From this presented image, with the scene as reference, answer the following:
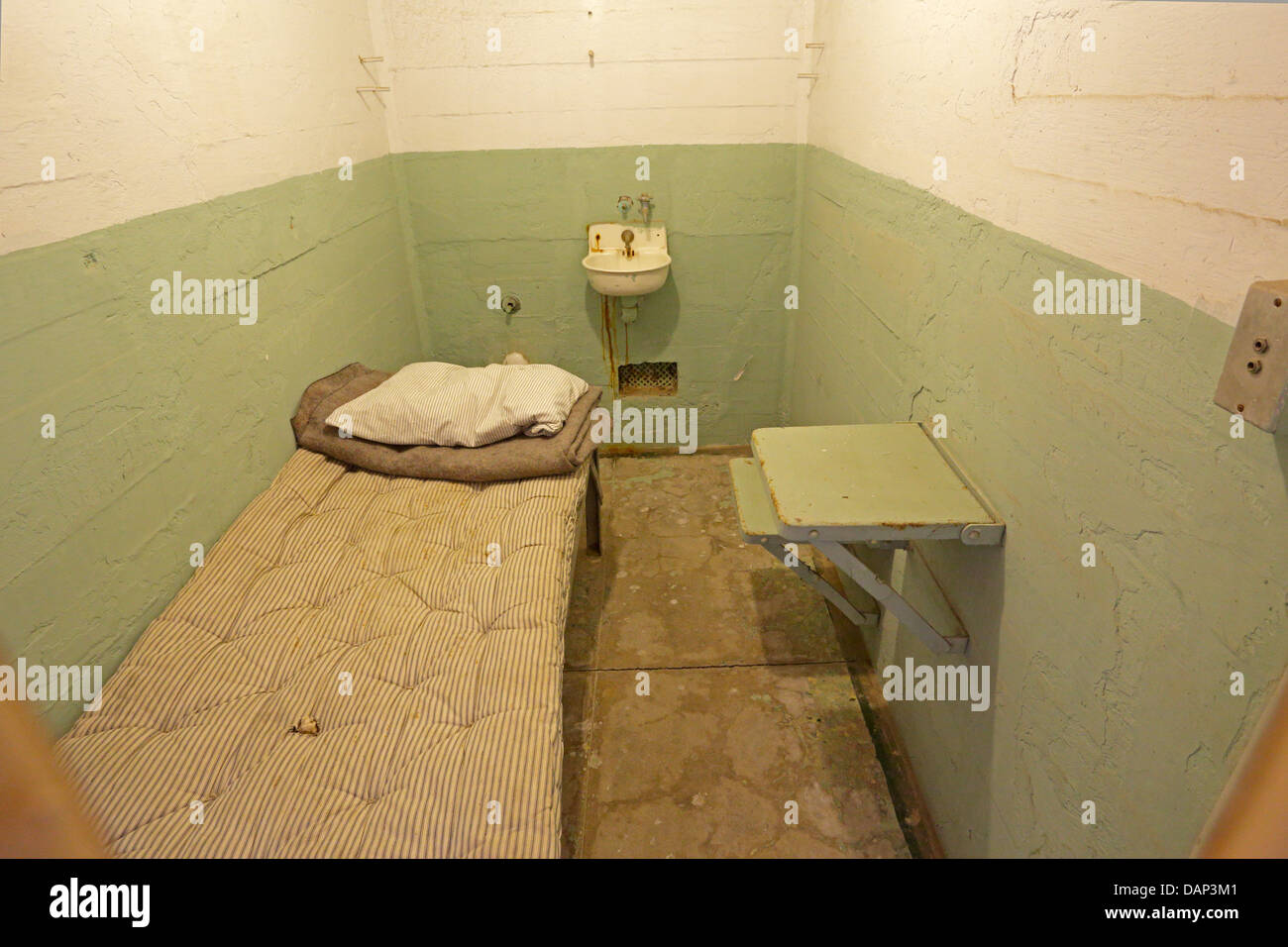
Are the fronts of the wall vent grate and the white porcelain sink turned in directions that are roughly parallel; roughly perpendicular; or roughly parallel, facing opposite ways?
roughly parallel

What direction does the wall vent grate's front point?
toward the camera

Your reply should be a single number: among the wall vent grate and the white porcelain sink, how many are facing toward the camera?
2

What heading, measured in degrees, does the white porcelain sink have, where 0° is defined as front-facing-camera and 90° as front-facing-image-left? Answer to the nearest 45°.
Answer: approximately 0°

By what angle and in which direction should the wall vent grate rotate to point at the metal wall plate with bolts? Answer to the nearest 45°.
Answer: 0° — it already faces it

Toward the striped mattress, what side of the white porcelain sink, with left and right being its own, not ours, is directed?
front

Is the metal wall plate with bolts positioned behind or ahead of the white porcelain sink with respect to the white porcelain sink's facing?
ahead

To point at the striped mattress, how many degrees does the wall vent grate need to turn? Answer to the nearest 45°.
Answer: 0° — it already faces it

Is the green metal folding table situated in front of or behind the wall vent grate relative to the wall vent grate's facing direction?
in front
